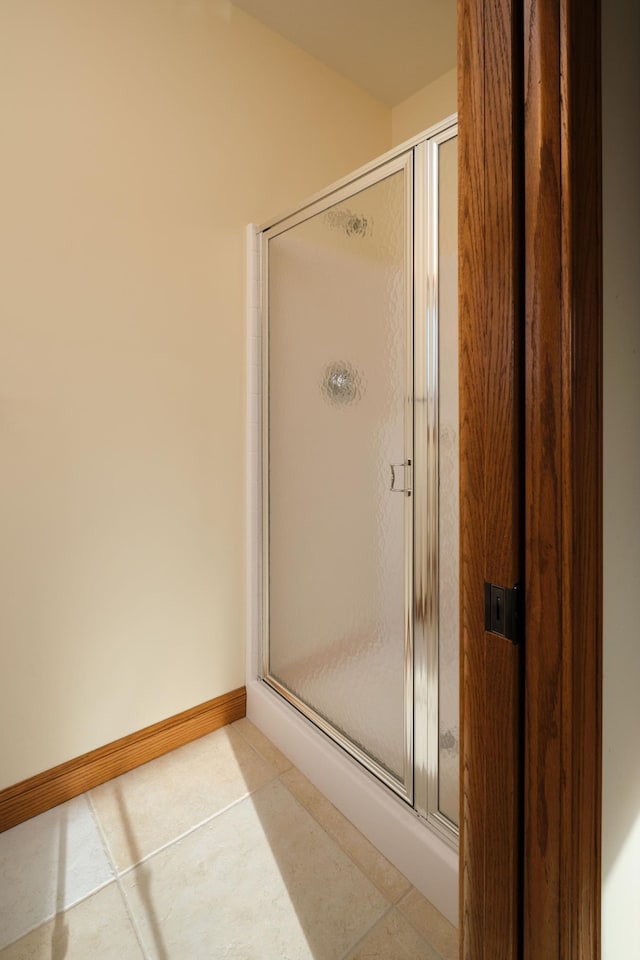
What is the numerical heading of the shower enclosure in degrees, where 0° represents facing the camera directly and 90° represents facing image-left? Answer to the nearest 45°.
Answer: approximately 45°

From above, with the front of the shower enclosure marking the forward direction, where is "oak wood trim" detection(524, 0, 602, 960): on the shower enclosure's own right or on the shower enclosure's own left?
on the shower enclosure's own left
